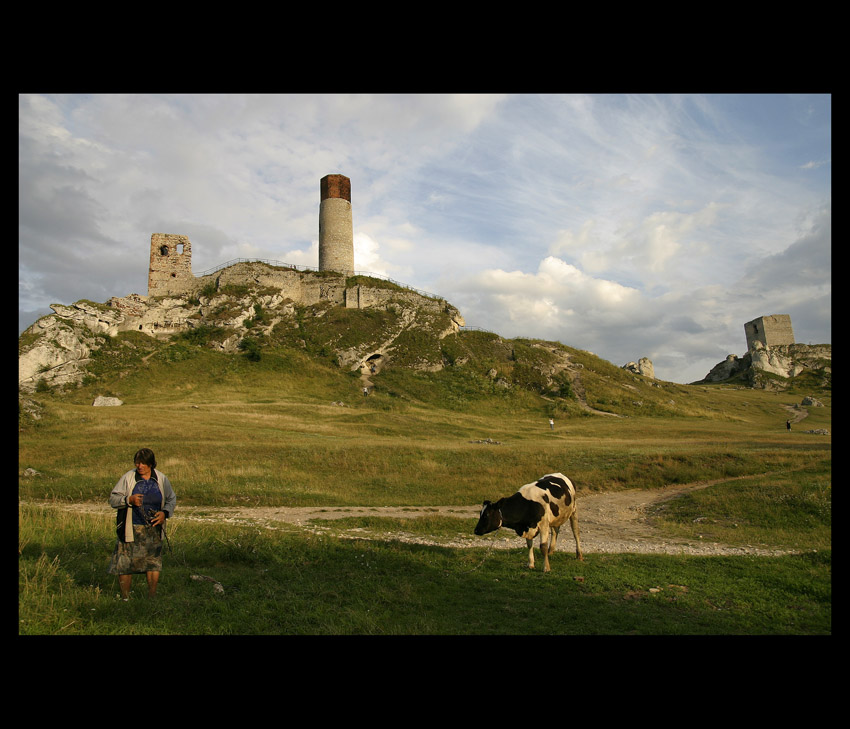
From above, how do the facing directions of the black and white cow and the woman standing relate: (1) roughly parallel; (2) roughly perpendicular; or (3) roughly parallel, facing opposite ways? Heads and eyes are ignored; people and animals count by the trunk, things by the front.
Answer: roughly perpendicular

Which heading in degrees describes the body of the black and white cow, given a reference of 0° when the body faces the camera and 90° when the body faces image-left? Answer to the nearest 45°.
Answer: approximately 45°

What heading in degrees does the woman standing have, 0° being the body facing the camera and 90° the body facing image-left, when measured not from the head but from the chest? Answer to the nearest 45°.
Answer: approximately 0°

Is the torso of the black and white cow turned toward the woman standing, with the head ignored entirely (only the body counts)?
yes

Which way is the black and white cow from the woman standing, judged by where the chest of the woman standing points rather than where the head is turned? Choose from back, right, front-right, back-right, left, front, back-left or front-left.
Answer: left
